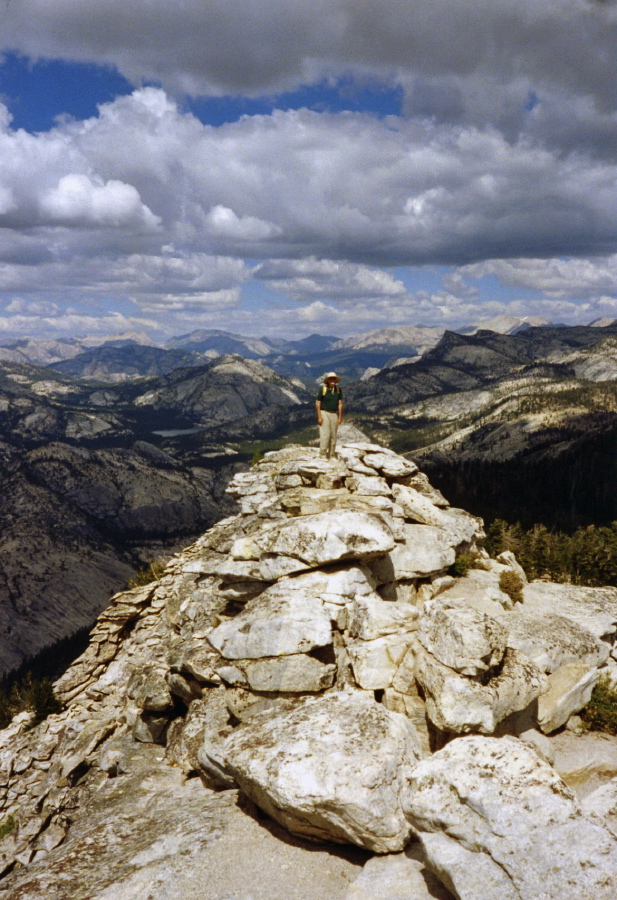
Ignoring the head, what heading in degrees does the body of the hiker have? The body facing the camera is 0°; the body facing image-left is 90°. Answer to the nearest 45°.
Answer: approximately 0°

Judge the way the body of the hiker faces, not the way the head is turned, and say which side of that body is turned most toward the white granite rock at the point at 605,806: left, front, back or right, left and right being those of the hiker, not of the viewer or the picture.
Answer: front

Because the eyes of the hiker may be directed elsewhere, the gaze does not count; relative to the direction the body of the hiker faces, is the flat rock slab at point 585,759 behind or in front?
in front
